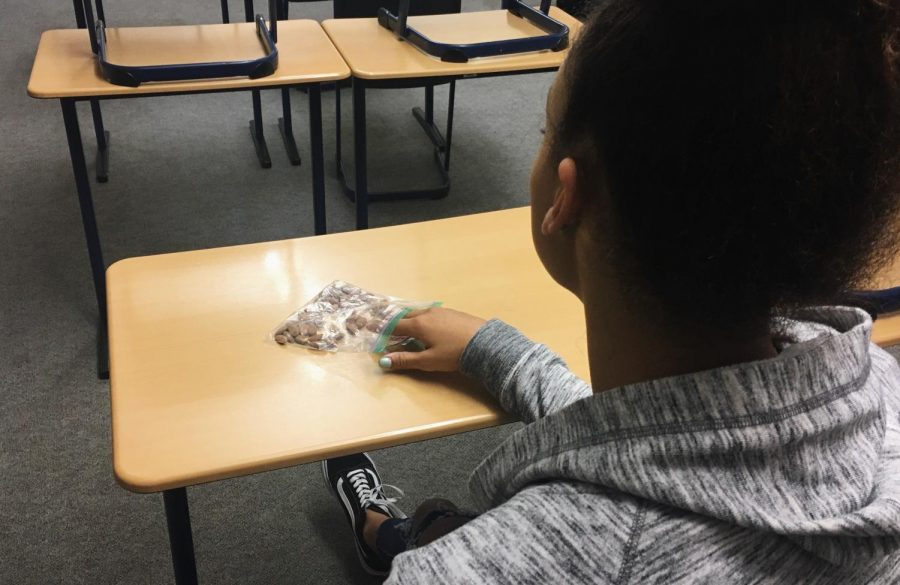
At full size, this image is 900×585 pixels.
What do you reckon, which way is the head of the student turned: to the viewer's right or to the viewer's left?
to the viewer's left

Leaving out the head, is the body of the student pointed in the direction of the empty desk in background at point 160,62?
yes

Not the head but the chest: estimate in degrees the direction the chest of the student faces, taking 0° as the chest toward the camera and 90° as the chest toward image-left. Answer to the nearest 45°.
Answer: approximately 135°

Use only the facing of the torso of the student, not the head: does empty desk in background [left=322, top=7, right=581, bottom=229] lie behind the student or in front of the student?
in front
